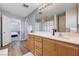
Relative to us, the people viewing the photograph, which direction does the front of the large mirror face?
facing the viewer and to the left of the viewer

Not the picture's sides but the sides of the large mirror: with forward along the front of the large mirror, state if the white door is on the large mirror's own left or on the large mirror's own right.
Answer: on the large mirror's own right
